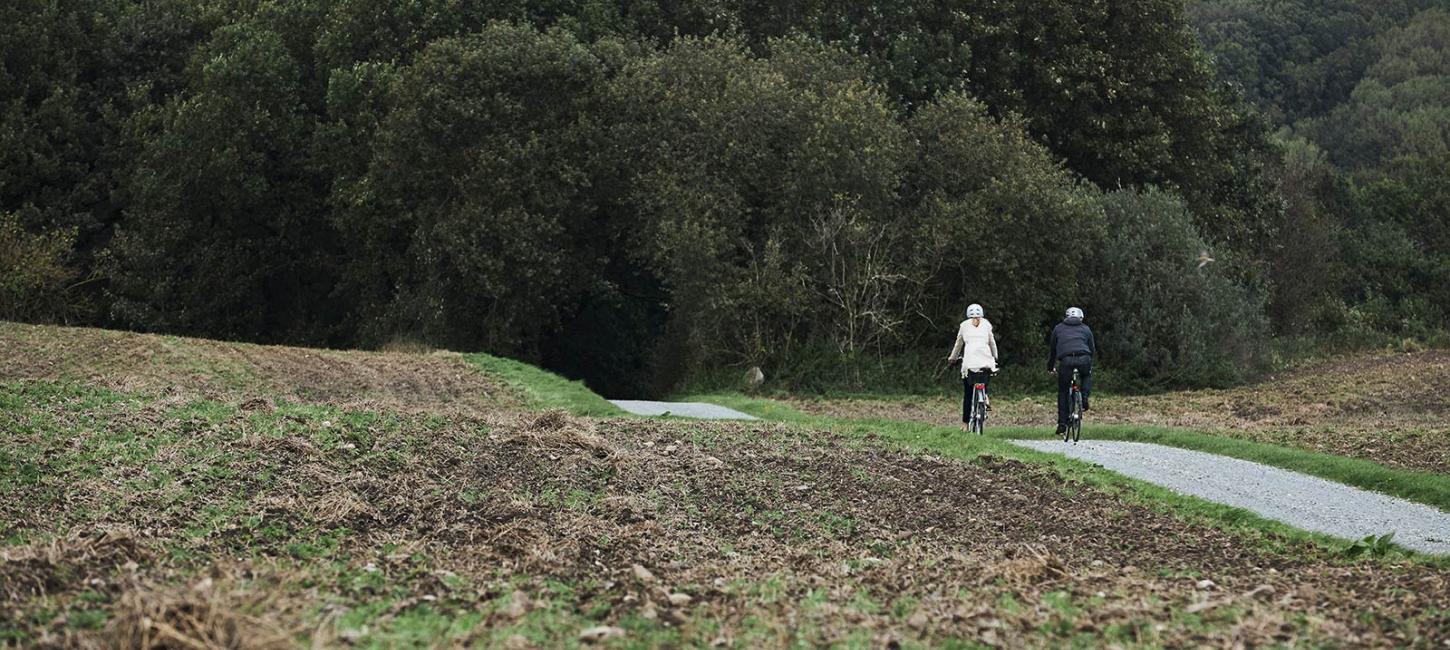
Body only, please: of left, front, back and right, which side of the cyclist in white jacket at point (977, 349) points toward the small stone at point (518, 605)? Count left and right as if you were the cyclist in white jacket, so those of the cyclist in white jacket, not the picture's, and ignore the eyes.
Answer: back

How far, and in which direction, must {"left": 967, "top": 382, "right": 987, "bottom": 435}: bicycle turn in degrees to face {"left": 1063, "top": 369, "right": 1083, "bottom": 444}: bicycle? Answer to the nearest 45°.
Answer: approximately 90° to its right

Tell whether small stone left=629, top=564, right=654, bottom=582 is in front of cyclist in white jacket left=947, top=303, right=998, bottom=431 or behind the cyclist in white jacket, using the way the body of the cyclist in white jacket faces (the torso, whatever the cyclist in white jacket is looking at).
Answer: behind

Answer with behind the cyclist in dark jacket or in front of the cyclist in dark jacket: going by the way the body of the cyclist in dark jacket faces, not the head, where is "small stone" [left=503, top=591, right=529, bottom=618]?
behind

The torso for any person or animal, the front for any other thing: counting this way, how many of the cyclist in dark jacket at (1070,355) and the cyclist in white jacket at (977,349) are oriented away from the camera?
2

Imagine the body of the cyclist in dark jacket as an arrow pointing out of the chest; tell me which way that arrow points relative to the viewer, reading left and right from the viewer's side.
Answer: facing away from the viewer

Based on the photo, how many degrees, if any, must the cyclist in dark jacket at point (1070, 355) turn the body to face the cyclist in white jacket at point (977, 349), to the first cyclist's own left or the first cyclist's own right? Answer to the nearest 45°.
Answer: approximately 90° to the first cyclist's own left

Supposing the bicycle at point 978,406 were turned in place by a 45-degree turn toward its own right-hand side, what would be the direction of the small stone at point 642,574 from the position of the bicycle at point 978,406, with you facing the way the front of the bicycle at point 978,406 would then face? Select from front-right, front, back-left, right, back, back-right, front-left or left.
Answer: back-right

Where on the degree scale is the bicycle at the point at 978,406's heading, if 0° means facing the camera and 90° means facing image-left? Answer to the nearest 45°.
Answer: approximately 180°

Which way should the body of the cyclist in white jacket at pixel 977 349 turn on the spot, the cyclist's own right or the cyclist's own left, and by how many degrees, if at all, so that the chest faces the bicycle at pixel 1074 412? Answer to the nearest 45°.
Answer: approximately 90° to the cyclist's own right

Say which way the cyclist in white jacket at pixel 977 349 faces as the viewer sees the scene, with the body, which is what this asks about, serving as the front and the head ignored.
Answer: away from the camera

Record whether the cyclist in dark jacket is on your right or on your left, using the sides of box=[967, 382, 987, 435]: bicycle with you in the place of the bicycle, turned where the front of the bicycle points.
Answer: on your right

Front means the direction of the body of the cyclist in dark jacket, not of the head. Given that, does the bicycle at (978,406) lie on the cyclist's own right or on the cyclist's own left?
on the cyclist's own left
